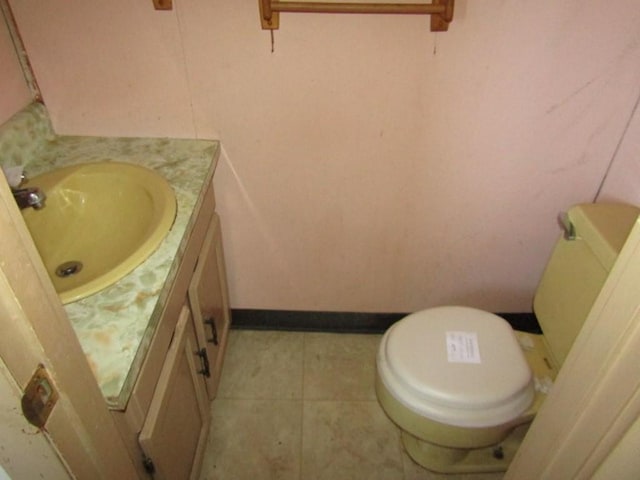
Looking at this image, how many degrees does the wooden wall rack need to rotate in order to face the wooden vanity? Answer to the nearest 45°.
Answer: approximately 45° to its right

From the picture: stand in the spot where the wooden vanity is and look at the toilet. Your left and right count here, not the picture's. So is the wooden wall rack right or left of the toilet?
left

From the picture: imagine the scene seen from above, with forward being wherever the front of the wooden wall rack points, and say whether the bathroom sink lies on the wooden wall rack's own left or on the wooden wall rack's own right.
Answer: on the wooden wall rack's own right

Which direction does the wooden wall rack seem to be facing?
toward the camera
